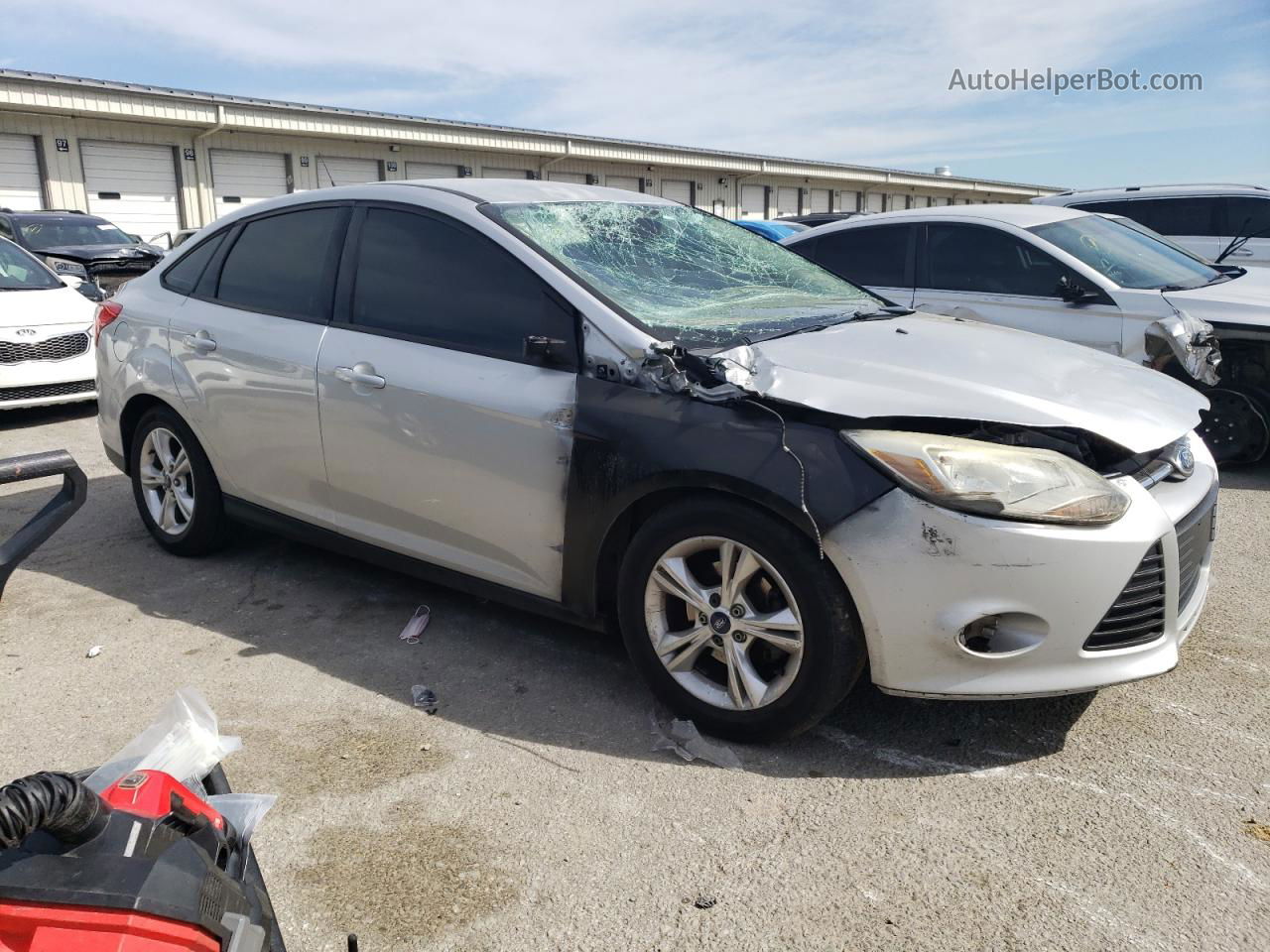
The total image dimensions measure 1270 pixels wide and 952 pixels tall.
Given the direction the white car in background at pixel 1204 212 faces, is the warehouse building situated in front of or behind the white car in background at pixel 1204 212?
behind

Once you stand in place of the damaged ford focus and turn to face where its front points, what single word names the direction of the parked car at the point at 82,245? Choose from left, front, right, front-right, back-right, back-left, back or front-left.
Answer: back

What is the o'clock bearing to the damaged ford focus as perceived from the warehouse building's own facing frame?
The damaged ford focus is roughly at 1 o'clock from the warehouse building.

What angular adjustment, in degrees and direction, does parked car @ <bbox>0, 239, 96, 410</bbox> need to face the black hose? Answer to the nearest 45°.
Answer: approximately 45° to its right

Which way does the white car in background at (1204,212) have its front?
to the viewer's right

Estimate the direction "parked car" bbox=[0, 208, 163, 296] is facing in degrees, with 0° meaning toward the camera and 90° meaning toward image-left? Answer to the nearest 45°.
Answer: approximately 315°

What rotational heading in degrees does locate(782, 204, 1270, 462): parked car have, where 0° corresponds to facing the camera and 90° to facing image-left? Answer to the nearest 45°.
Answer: approximately 315°

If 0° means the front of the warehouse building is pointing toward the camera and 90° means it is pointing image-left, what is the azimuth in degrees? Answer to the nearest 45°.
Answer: approximately 315°

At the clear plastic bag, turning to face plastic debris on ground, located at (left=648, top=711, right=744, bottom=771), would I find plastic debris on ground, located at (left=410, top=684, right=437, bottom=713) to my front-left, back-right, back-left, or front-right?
front-left

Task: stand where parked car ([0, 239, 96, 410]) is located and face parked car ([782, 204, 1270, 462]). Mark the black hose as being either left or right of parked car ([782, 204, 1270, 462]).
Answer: right

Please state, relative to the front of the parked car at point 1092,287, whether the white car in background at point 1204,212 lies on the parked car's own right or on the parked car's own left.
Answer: on the parked car's own left

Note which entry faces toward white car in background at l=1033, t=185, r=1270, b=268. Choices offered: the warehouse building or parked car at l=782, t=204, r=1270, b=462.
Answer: the warehouse building

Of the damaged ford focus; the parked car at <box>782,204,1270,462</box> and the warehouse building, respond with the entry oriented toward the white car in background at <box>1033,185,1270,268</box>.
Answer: the warehouse building

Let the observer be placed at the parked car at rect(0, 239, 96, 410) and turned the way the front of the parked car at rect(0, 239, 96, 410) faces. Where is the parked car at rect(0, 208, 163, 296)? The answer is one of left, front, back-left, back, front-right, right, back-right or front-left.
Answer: back-left
